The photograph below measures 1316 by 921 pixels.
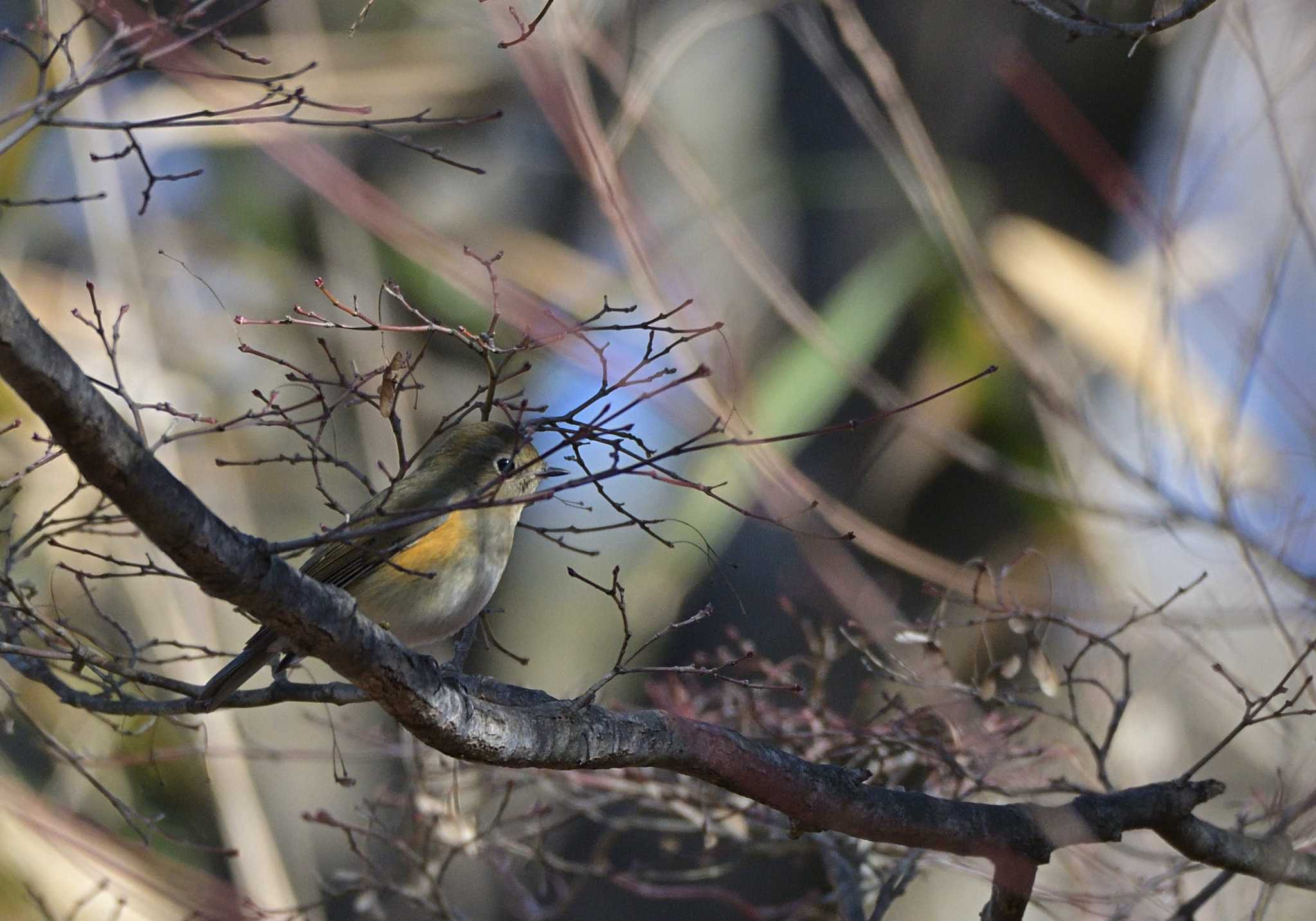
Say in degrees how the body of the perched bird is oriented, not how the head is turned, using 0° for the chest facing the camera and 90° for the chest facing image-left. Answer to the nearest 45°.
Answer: approximately 270°
